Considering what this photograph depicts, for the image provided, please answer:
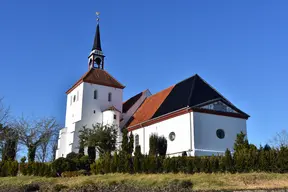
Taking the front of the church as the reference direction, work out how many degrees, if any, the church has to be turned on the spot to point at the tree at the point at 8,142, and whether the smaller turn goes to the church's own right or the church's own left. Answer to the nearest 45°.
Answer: approximately 45° to the church's own right

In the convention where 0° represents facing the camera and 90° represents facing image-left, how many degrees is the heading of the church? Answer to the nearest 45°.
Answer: approximately 45°

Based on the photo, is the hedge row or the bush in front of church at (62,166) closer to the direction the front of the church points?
the bush in front of church
